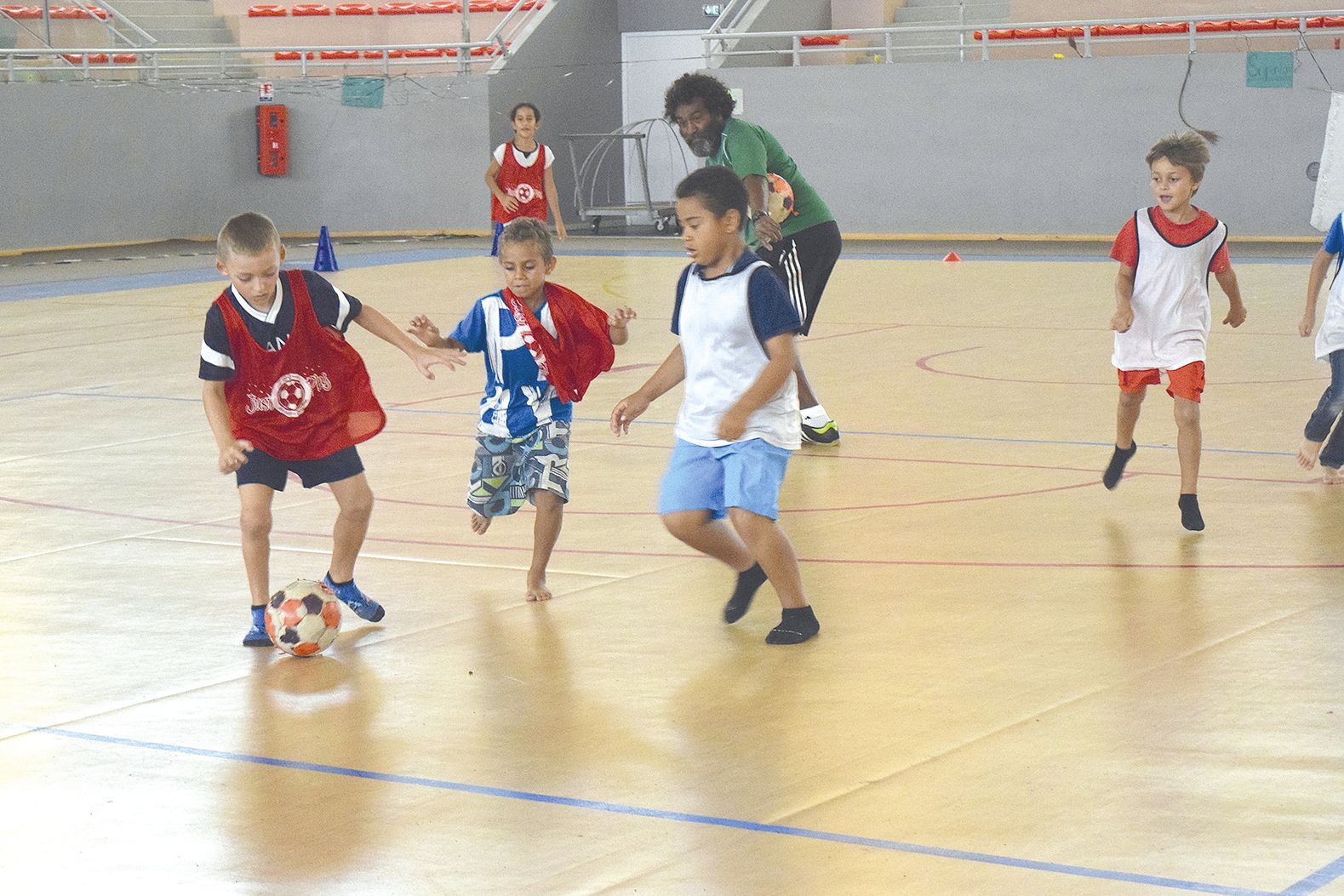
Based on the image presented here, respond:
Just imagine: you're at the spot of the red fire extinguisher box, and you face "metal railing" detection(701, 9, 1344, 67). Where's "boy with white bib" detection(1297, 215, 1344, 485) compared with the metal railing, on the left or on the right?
right

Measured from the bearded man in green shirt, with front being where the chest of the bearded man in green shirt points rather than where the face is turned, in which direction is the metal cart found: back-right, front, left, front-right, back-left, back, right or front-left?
back-right

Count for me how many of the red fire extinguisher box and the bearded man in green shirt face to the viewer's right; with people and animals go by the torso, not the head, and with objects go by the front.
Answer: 0

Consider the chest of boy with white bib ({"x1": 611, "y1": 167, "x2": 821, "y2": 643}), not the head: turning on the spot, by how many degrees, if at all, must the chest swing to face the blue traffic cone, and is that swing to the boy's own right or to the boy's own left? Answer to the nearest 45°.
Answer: approximately 135° to the boy's own right

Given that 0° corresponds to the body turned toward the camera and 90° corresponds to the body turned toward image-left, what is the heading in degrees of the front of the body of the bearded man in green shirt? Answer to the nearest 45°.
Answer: approximately 45°

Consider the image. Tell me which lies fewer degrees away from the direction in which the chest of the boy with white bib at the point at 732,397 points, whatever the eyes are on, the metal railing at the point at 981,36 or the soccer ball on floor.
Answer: the soccer ball on floor

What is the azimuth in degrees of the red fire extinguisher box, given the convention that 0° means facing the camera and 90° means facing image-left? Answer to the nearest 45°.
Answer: approximately 0°

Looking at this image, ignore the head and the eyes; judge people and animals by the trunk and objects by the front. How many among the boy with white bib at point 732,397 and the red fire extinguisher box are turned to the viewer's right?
0

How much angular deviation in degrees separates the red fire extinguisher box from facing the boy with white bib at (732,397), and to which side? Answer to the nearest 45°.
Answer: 0° — it already faces them

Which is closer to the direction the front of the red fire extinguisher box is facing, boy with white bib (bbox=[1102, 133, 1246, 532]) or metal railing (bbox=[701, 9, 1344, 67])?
the boy with white bib

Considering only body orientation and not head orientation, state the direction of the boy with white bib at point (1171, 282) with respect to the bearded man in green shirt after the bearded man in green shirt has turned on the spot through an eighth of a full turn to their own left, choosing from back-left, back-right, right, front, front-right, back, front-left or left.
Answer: front-left

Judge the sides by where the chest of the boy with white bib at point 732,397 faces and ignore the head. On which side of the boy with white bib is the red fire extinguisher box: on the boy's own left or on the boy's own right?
on the boy's own right
